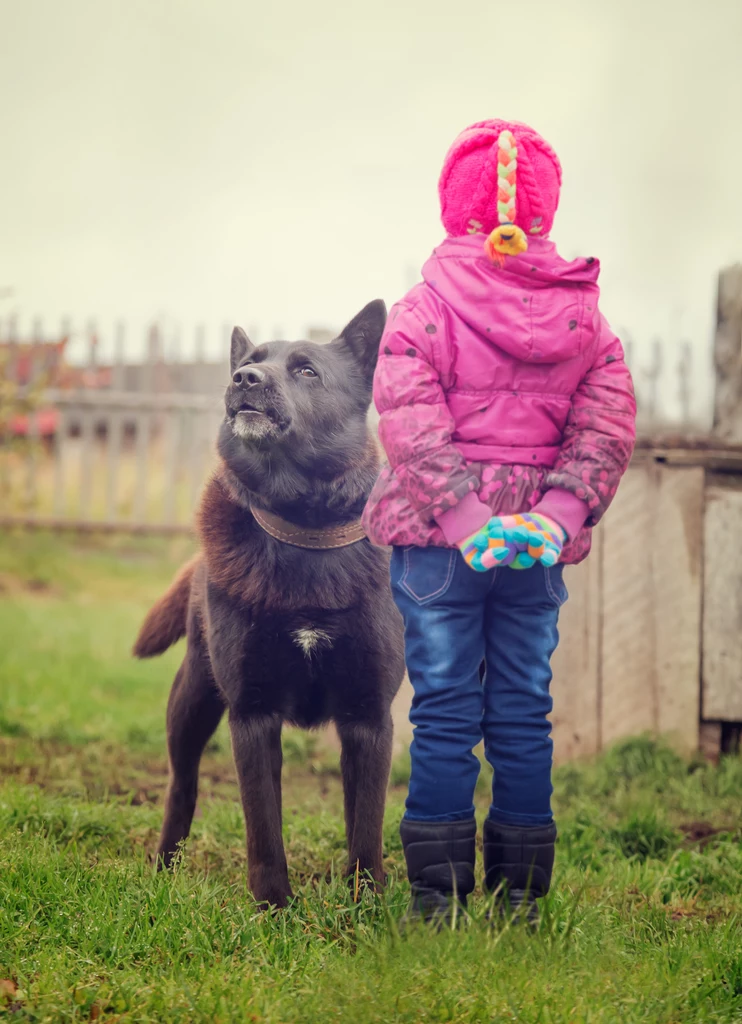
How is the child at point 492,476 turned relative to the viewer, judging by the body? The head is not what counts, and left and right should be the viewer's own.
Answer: facing away from the viewer

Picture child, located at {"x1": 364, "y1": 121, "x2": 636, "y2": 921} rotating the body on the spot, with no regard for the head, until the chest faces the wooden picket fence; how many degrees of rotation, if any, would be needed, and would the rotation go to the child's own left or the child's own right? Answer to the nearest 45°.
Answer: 0° — they already face it
